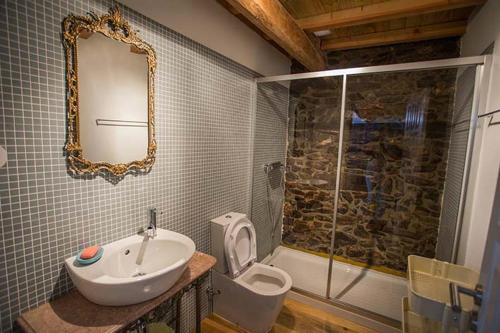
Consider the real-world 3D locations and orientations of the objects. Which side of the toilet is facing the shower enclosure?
left

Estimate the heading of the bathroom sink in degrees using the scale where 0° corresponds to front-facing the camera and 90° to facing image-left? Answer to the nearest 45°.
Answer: approximately 315°

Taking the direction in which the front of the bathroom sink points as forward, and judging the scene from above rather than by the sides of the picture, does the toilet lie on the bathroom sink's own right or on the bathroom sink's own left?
on the bathroom sink's own left

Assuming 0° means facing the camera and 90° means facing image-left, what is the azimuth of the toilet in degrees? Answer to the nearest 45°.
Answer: approximately 315°

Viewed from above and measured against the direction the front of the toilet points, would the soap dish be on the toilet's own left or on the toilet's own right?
on the toilet's own right

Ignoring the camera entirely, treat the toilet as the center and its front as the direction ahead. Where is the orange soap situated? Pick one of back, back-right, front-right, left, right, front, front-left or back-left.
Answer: right

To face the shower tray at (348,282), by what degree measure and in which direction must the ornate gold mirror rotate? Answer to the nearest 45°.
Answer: approximately 45° to its left

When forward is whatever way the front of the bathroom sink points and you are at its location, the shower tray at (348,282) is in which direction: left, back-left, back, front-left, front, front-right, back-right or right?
front-left

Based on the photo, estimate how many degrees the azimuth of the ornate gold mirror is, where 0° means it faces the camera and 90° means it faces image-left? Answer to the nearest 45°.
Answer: approximately 315°
